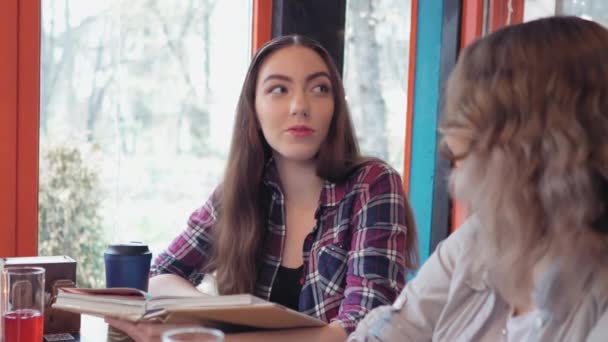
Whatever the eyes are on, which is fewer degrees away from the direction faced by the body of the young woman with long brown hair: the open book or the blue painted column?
the open book

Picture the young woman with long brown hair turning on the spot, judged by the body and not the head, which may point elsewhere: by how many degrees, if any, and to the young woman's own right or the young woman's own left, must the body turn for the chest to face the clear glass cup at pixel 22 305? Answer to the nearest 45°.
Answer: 0° — they already face it

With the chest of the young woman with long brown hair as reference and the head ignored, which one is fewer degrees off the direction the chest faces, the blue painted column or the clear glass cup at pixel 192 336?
the clear glass cup

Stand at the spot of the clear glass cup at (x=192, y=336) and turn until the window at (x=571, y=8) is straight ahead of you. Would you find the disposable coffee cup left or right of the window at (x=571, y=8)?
left

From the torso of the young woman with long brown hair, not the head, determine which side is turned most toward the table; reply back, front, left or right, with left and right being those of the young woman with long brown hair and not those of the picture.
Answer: front

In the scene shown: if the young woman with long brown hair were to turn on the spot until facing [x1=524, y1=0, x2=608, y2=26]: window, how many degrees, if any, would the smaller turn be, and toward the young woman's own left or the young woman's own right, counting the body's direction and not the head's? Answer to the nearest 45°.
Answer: approximately 180°

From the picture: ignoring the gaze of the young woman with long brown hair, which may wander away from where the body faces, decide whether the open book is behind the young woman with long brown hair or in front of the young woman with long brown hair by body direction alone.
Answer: in front

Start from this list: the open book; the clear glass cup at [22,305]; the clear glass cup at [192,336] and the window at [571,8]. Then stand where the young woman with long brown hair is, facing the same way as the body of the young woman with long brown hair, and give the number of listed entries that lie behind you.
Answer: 1

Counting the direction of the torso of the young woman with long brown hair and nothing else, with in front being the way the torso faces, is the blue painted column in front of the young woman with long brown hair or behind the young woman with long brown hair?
behind

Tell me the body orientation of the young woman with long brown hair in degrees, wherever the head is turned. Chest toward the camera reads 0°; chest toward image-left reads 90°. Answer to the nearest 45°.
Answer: approximately 45°
